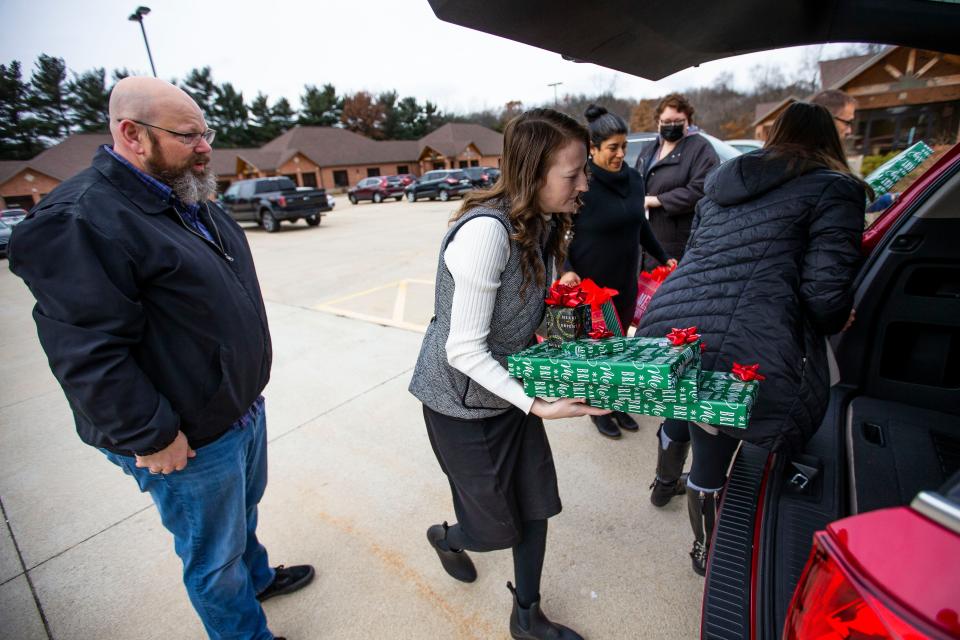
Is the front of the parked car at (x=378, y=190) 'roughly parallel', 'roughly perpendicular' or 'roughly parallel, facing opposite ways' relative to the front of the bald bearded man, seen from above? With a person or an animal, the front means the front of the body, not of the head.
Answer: roughly parallel, facing opposite ways

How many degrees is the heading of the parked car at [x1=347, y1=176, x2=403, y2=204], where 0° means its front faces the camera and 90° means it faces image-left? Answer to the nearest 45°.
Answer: approximately 135°

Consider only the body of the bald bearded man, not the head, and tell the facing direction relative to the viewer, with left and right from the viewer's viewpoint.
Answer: facing to the right of the viewer

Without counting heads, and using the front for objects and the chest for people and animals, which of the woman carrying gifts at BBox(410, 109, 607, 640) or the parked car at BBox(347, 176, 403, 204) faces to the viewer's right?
the woman carrying gifts

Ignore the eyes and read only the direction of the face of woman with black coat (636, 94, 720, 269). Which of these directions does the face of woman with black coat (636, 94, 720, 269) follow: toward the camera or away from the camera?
toward the camera

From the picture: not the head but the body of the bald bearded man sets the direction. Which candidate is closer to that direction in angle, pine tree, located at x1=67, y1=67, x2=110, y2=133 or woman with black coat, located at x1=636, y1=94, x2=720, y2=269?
the woman with black coat

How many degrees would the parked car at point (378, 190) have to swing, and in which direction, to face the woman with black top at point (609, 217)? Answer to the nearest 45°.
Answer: approximately 135° to its left

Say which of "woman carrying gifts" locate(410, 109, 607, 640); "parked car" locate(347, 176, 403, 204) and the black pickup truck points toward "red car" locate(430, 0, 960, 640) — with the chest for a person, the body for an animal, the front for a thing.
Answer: the woman carrying gifts

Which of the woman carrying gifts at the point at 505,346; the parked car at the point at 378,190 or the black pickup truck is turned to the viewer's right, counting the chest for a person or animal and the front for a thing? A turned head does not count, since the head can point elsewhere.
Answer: the woman carrying gifts

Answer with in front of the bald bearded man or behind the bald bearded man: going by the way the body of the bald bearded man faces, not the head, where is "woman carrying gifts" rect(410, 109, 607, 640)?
in front

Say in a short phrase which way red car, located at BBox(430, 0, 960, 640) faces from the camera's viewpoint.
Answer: facing away from the viewer and to the right of the viewer

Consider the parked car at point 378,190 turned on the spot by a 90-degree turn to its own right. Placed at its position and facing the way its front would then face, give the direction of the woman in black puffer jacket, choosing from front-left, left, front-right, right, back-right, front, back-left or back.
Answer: back-right

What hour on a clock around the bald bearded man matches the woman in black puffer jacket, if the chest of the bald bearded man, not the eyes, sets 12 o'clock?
The woman in black puffer jacket is roughly at 1 o'clock from the bald bearded man.

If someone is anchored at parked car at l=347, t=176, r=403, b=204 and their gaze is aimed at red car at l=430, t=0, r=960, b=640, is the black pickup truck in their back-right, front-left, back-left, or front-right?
front-right

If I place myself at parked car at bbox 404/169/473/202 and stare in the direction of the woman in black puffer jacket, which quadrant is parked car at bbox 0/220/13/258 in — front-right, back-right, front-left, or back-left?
front-right

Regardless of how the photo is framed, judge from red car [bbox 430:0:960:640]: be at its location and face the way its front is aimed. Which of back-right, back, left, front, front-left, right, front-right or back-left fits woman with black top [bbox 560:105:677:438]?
left

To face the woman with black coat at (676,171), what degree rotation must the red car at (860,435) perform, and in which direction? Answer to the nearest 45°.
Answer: approximately 135° to its left

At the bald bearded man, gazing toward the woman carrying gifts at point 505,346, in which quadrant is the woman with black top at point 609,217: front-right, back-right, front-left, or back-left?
front-left
